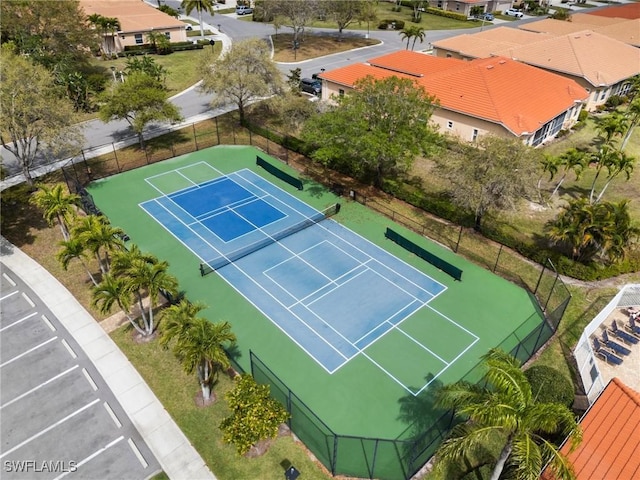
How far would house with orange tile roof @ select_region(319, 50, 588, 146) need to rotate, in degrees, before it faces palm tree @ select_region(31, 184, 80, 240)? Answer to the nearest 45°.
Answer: approximately 90° to its left

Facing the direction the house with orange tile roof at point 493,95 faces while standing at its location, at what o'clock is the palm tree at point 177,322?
The palm tree is roughly at 8 o'clock from the house with orange tile roof.

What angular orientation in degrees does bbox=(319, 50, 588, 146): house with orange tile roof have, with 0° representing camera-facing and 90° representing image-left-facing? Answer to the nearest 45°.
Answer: approximately 135°

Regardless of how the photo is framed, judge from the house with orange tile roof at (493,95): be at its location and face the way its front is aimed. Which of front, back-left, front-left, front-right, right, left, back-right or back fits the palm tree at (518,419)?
back-left

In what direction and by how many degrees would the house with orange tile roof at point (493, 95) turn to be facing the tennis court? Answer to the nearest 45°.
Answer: approximately 135° to its left

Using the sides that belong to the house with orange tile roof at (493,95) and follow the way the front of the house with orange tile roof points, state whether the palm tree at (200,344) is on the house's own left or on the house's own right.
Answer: on the house's own left

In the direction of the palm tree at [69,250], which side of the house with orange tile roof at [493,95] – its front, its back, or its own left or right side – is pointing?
left

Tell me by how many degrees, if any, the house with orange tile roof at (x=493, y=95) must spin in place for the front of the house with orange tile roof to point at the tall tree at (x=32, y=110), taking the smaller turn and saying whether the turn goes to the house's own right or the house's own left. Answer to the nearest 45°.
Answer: approximately 90° to the house's own left

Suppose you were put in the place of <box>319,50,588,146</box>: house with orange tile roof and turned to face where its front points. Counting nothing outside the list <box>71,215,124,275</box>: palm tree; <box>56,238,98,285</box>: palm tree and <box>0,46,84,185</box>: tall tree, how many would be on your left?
3

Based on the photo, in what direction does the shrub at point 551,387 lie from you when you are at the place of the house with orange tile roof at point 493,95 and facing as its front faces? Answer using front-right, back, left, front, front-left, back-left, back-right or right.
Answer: back-left

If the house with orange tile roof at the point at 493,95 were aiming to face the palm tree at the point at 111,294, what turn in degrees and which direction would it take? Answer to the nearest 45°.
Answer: approximately 90° to its left

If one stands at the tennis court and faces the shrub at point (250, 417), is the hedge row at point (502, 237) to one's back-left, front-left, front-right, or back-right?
back-left

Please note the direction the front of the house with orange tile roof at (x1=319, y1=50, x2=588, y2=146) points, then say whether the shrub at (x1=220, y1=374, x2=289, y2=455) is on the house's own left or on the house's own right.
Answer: on the house's own left

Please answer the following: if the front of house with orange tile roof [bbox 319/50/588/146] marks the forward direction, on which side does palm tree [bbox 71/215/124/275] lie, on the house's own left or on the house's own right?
on the house's own left

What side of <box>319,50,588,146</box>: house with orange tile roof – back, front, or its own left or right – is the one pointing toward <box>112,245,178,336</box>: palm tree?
left
